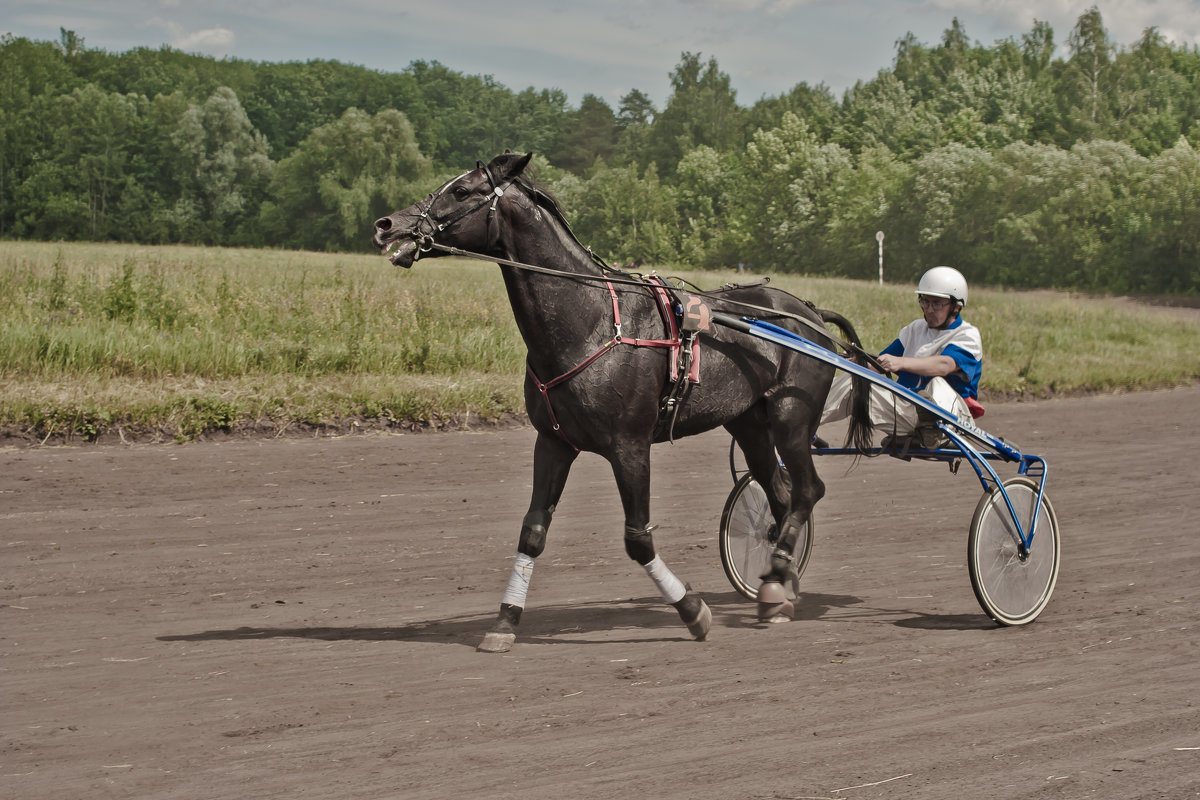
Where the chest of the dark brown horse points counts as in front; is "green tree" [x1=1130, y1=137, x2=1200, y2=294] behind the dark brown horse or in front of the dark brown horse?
behind

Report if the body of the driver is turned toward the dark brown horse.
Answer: yes

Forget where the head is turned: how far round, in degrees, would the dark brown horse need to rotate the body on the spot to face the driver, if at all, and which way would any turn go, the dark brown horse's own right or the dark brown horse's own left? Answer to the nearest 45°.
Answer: approximately 180°

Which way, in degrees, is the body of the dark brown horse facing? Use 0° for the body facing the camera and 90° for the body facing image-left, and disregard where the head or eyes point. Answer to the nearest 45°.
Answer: approximately 45°

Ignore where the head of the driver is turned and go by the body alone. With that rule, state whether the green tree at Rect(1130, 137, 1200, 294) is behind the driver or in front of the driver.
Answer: behind
